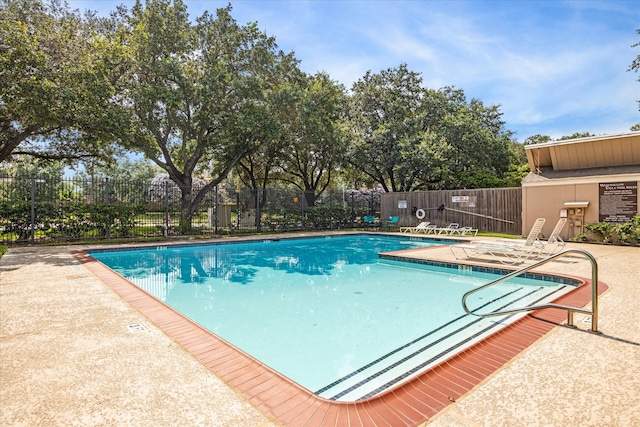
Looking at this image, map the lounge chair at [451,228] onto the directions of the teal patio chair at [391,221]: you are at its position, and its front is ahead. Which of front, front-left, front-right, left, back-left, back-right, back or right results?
left

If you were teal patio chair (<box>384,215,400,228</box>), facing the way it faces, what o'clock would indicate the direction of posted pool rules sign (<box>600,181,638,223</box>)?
The posted pool rules sign is roughly at 9 o'clock from the teal patio chair.

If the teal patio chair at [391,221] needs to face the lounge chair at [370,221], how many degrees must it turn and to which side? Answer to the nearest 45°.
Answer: approximately 90° to its right

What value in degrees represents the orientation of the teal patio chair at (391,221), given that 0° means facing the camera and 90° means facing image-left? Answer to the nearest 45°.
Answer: approximately 45°

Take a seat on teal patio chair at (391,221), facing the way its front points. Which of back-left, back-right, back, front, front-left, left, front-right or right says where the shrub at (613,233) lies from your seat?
left

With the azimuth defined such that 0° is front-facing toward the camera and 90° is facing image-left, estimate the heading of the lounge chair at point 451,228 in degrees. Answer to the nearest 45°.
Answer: approximately 45°
